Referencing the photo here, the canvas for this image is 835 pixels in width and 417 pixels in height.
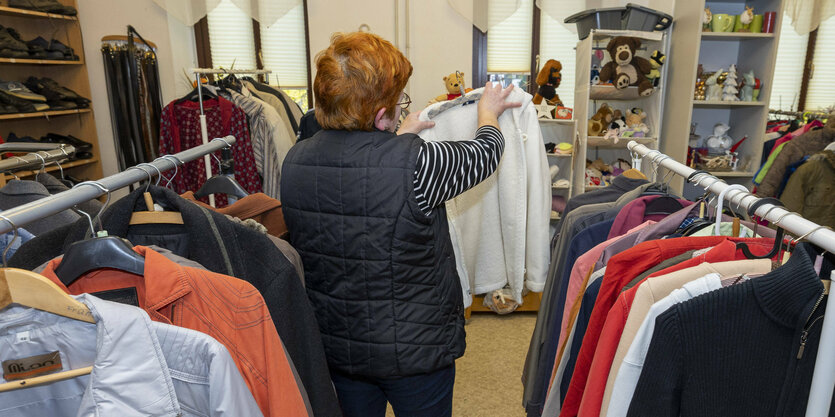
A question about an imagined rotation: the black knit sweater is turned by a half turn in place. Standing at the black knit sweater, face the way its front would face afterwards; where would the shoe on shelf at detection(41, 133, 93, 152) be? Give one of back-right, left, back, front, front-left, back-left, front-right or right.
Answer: front-left

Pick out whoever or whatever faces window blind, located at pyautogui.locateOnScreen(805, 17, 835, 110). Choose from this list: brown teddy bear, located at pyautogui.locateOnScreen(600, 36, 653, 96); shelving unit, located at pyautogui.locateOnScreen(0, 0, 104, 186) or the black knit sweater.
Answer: the shelving unit

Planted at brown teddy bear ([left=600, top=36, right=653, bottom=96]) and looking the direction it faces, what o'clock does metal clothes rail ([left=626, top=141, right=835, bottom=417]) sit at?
The metal clothes rail is roughly at 12 o'clock from the brown teddy bear.

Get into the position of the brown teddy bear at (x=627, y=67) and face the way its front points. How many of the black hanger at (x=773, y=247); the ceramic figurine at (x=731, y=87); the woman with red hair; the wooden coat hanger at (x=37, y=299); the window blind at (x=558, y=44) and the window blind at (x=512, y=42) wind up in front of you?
3

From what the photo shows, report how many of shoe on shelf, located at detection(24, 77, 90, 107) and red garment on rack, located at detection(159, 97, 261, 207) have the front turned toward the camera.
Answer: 1

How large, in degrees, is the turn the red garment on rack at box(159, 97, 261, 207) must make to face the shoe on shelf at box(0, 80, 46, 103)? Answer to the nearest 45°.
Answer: approximately 135° to its right

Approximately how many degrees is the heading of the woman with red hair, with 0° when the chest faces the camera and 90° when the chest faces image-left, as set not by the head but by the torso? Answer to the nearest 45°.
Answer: approximately 225°

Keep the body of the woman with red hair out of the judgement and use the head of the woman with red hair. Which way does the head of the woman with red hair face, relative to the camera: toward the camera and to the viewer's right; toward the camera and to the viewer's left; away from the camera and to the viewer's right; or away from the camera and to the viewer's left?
away from the camera and to the viewer's right

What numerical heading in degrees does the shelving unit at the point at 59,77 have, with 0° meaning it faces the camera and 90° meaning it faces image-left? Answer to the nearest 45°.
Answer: approximately 315°

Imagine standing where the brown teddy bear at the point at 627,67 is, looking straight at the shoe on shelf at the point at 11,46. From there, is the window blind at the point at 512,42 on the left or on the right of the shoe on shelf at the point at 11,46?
right

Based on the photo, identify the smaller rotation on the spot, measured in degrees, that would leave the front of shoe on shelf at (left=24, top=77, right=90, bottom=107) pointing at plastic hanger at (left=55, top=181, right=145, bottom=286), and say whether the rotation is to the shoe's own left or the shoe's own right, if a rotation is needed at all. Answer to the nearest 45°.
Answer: approximately 90° to the shoe's own right

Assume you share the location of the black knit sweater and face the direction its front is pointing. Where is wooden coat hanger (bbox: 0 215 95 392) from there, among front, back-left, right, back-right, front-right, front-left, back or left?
right

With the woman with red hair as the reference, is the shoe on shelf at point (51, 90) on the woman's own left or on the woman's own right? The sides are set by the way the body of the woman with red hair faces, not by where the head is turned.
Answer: on the woman's own left

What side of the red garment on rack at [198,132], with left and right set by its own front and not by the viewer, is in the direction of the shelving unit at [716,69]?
left

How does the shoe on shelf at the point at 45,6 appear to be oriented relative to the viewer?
to the viewer's right

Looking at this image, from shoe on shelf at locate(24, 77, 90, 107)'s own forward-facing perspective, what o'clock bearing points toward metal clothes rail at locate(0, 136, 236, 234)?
The metal clothes rail is roughly at 3 o'clock from the shoe on shelf.

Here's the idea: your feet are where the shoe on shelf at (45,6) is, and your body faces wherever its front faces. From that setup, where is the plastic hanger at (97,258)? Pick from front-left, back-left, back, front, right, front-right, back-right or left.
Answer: right
